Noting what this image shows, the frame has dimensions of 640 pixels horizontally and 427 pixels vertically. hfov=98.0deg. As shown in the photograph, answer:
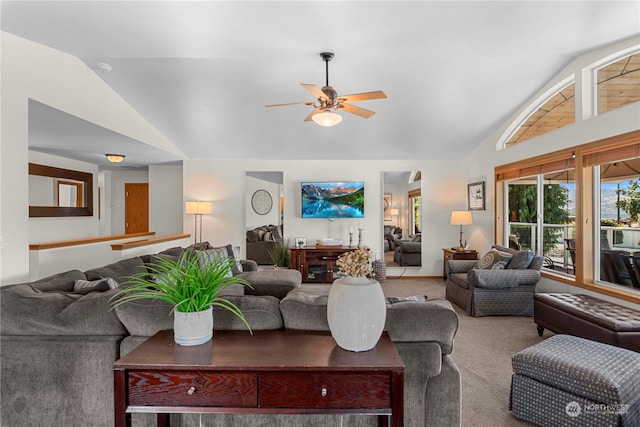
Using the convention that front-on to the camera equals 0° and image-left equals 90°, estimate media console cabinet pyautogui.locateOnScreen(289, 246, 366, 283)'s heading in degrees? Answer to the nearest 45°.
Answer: approximately 0°

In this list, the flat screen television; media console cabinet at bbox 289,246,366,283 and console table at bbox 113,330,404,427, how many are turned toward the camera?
3

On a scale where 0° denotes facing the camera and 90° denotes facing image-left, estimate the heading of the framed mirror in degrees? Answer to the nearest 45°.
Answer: approximately 315°

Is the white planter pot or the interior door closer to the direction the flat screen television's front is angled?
the white planter pot

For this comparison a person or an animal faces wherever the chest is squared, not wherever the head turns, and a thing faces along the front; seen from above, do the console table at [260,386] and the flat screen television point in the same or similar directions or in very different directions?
same or similar directions

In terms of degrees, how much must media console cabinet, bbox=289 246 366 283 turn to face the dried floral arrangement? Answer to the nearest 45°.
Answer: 0° — it already faces it

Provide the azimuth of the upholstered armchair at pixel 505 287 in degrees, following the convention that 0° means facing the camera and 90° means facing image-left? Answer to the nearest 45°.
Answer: approximately 45°

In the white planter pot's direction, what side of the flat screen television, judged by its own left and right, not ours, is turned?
front

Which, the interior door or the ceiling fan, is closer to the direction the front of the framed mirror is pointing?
the ceiling fan

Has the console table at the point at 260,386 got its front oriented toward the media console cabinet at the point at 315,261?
no

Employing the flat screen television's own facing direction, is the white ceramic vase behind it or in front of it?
in front

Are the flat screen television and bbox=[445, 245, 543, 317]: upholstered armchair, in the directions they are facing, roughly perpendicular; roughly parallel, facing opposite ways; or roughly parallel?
roughly perpendicular

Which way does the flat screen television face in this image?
toward the camera
